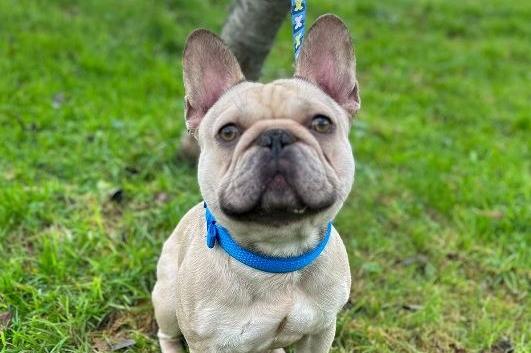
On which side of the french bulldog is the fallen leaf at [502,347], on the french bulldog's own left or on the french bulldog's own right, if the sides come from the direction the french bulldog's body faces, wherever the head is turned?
on the french bulldog's own left

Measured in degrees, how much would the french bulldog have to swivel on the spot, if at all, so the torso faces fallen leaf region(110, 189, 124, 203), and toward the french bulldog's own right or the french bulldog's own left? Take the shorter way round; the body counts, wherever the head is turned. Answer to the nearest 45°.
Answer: approximately 135° to the french bulldog's own right

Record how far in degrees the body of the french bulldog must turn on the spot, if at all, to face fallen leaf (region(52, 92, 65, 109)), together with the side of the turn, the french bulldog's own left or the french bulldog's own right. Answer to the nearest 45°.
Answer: approximately 135° to the french bulldog's own right

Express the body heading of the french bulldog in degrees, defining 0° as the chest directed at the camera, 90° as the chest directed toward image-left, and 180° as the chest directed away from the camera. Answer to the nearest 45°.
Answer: approximately 0°

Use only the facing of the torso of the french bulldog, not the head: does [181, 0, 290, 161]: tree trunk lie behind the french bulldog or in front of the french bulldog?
behind

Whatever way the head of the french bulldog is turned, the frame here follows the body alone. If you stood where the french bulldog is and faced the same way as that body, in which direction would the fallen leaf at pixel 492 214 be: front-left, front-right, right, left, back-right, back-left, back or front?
back-left

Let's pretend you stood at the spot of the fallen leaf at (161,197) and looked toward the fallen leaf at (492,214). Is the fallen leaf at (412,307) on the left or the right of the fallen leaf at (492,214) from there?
right

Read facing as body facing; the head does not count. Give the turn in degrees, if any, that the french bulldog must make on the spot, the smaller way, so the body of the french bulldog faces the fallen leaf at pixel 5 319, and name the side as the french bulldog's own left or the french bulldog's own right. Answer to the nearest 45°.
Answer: approximately 90° to the french bulldog's own right
